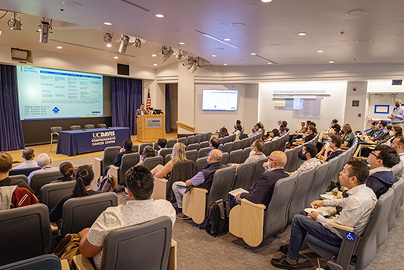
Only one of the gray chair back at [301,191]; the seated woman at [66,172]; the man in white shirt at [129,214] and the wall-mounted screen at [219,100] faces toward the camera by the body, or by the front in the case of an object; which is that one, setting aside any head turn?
the wall-mounted screen

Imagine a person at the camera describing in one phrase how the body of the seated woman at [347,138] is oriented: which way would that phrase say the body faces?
to the viewer's left

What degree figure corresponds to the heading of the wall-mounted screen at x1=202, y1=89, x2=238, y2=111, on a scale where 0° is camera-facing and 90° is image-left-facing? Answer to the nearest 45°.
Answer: approximately 0°

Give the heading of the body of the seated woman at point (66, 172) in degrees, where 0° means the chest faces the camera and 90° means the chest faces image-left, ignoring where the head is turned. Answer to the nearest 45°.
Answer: approximately 180°

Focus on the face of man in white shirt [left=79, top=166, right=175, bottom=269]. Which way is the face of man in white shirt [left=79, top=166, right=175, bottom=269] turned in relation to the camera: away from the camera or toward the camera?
away from the camera

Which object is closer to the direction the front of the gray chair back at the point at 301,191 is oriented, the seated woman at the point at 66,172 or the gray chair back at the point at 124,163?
the gray chair back

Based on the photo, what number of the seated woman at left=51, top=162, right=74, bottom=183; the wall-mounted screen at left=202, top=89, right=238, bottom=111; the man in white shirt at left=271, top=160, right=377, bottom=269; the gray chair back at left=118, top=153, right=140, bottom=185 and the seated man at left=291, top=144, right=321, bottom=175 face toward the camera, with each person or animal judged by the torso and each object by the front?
1

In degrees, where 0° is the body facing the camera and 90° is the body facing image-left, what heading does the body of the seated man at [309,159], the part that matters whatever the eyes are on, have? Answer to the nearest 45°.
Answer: approximately 90°

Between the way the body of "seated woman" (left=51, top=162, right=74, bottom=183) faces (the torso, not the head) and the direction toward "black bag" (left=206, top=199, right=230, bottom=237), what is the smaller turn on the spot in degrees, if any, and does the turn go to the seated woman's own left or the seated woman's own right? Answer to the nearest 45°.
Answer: approximately 90° to the seated woman's own right

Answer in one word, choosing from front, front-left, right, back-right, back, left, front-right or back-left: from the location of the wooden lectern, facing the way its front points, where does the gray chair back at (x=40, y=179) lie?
front-right

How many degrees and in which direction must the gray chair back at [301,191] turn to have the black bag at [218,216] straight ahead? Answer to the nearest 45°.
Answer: approximately 45° to its left

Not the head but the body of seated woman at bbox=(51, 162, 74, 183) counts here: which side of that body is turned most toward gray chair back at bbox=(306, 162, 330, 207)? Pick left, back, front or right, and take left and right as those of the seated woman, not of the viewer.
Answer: right

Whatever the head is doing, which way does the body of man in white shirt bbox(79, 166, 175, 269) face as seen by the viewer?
away from the camera

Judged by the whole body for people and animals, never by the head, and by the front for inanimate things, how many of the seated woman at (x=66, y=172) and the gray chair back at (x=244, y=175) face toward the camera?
0

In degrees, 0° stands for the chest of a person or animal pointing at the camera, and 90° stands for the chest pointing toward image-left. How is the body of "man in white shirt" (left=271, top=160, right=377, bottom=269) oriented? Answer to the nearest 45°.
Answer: approximately 90°
